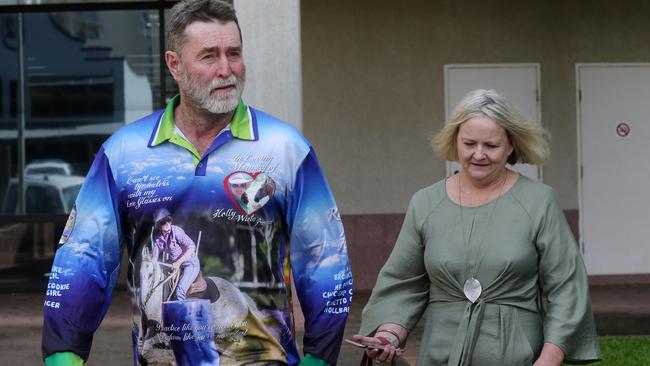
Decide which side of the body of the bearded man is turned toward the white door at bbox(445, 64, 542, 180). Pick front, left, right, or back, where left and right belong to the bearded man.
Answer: back

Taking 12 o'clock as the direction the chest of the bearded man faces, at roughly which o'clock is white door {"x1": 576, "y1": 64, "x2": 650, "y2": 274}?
The white door is roughly at 7 o'clock from the bearded man.

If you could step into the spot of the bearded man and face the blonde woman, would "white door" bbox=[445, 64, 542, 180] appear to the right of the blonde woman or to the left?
left

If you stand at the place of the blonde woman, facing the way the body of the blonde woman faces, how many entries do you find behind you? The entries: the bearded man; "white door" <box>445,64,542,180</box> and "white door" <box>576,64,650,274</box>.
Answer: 2

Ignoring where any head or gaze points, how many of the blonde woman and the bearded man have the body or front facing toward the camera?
2

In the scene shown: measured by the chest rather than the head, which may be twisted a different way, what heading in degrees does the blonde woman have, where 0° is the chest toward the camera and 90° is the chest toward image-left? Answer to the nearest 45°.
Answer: approximately 0°

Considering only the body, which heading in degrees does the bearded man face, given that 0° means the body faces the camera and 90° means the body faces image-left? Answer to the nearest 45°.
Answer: approximately 0°

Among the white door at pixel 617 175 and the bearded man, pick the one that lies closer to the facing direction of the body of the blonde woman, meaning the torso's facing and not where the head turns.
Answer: the bearded man

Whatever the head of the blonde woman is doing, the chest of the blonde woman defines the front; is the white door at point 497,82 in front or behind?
behind

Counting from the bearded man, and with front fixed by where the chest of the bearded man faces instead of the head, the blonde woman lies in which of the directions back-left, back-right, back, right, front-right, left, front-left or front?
back-left
